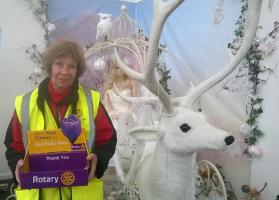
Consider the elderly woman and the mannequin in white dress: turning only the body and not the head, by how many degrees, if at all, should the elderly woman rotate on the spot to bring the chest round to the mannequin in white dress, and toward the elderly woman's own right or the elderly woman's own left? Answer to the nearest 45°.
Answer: approximately 180°

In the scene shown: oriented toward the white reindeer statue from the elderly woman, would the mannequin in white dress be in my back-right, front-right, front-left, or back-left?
front-left

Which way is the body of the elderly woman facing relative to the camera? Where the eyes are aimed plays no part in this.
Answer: toward the camera

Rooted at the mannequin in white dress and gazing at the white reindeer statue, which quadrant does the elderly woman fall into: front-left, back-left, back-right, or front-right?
front-right

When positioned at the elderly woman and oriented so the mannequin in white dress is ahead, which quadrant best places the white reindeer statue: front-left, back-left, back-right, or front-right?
front-right

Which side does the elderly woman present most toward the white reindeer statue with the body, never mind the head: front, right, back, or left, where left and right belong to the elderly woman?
left

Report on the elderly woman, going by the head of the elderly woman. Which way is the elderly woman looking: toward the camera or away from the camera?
toward the camera
